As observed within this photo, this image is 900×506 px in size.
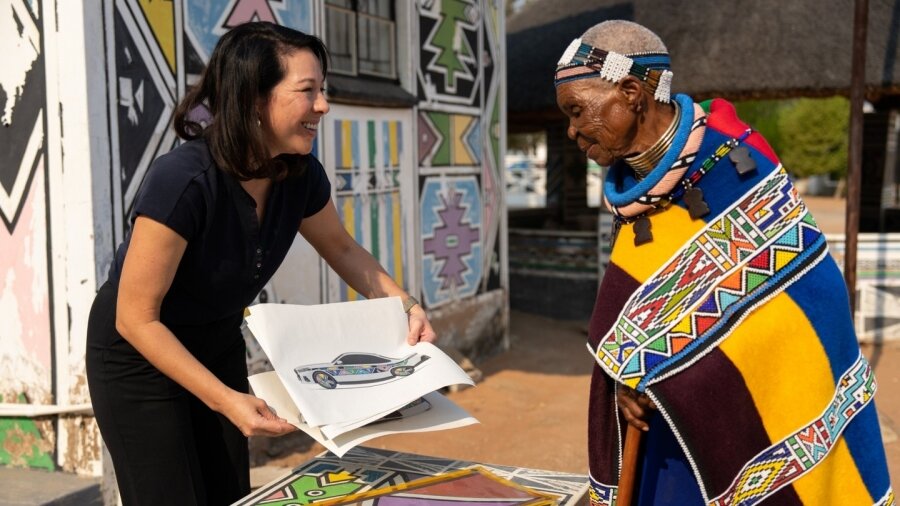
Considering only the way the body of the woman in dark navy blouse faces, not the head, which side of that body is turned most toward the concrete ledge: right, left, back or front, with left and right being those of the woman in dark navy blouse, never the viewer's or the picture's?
back

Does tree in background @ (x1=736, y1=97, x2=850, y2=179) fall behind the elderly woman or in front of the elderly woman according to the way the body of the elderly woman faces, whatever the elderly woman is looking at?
behind

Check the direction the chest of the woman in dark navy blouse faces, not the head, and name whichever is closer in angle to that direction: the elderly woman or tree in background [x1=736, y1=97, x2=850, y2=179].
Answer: the elderly woman

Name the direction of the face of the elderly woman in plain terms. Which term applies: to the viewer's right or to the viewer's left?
to the viewer's left

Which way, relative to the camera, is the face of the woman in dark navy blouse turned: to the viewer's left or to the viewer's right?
to the viewer's right

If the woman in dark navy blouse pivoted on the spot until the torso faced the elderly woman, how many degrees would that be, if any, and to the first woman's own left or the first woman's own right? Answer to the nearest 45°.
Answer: approximately 45° to the first woman's own left

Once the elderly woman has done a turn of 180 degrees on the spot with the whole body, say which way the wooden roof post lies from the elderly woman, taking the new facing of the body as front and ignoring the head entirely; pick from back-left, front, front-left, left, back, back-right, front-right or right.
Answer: front-left

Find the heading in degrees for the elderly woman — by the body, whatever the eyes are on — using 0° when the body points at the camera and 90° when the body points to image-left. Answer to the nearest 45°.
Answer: approximately 45°

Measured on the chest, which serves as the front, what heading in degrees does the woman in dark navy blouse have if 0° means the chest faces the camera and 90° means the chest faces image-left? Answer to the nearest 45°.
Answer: approximately 315°
